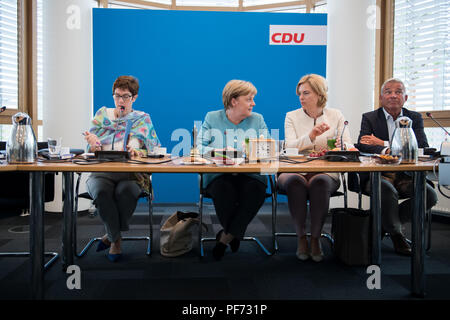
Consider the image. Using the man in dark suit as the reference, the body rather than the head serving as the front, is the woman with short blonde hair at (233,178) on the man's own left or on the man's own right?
on the man's own right

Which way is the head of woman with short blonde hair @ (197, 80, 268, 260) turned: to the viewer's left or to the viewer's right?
to the viewer's right

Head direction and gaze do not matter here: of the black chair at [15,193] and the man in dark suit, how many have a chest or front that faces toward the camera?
2
